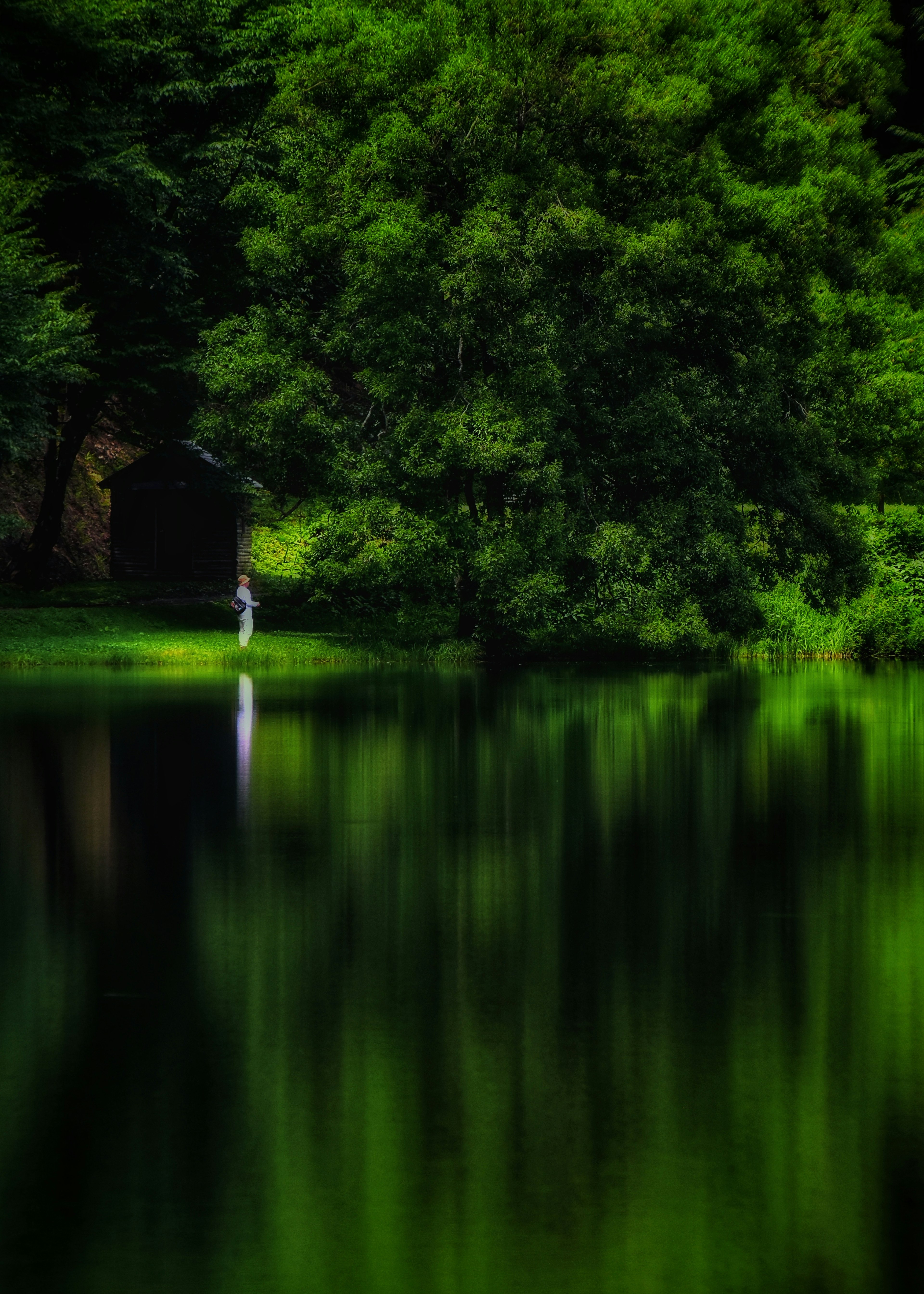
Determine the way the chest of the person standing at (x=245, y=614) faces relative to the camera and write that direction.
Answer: to the viewer's right

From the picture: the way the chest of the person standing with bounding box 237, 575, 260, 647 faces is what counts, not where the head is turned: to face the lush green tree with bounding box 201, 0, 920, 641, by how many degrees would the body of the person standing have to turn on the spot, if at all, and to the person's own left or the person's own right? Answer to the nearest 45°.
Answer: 0° — they already face it
